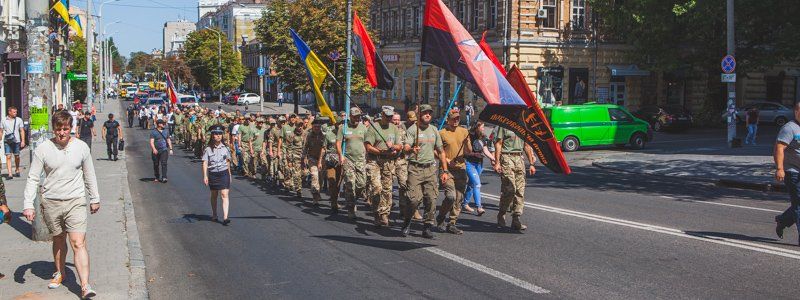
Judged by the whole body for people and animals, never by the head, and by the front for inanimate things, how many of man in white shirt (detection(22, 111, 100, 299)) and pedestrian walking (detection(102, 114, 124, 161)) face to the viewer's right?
0

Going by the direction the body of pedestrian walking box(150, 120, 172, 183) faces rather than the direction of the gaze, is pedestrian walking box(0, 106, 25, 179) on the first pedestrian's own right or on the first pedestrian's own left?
on the first pedestrian's own right

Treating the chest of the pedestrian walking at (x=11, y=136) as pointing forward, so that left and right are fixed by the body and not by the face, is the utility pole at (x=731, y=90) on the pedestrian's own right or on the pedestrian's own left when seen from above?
on the pedestrian's own left

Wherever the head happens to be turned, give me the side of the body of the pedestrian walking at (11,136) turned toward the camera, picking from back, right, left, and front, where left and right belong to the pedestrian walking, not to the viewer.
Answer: front

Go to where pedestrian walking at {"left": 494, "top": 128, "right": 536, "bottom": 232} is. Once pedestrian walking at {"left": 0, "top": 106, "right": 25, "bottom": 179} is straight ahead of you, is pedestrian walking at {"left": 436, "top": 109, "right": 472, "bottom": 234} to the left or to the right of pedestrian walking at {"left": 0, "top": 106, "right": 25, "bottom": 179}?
left

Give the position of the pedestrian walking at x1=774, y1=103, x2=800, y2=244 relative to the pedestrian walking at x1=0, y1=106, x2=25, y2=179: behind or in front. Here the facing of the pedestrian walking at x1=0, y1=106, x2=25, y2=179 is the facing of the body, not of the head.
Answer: in front

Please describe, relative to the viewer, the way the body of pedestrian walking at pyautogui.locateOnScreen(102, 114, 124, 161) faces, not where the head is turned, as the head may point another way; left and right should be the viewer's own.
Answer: facing the viewer

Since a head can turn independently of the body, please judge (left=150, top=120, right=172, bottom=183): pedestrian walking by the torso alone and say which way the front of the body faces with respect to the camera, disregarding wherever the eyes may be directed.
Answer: toward the camera

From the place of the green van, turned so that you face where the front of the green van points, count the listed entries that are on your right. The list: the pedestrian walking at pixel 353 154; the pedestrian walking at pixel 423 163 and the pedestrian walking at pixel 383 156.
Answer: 3
